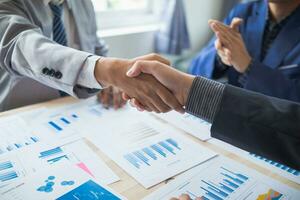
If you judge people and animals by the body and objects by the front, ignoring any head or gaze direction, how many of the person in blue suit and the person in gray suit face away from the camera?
0

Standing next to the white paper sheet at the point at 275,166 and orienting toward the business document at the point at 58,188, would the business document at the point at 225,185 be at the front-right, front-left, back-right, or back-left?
front-left

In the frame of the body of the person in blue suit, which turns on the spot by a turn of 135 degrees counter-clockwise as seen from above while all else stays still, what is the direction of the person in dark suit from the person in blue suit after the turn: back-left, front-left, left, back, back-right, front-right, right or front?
right

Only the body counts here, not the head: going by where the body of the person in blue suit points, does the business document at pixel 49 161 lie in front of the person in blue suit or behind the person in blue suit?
in front

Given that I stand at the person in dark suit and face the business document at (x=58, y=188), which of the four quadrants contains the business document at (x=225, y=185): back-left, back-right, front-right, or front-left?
front-left

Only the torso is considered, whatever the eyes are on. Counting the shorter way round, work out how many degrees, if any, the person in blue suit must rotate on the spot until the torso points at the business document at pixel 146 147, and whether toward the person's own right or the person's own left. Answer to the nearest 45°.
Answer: approximately 45° to the person's own left

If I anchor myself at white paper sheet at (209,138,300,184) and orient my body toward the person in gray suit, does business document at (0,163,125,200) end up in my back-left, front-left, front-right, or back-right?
front-left

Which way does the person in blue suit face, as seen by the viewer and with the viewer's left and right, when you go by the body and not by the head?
facing the viewer and to the left of the viewer

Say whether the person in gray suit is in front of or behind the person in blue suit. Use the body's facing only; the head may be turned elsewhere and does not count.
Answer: in front
